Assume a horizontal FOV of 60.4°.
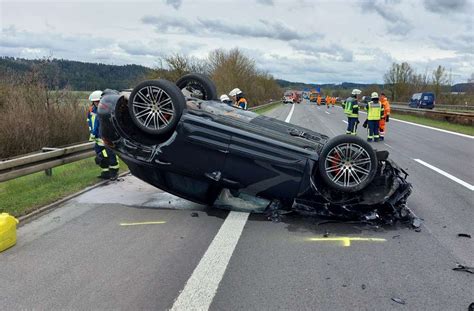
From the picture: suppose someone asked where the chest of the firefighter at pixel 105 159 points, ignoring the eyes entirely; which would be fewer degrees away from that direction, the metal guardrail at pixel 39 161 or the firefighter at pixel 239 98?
the firefighter

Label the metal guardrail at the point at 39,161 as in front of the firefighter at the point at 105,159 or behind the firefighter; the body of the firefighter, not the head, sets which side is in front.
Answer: behind

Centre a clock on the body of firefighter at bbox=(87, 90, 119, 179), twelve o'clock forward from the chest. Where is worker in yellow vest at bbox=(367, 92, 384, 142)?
The worker in yellow vest is roughly at 11 o'clock from the firefighter.

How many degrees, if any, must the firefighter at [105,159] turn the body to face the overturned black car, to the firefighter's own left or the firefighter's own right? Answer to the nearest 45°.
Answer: approximately 45° to the firefighter's own right

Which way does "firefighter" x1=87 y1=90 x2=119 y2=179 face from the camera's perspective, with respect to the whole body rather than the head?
to the viewer's right

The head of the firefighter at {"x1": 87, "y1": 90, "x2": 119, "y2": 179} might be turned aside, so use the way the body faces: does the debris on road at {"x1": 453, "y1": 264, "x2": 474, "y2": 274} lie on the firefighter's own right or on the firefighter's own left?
on the firefighter's own right

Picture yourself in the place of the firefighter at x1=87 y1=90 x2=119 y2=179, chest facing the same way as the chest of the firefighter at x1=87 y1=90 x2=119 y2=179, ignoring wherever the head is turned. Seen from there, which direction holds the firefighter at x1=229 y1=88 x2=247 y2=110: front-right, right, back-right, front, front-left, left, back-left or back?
front-left
